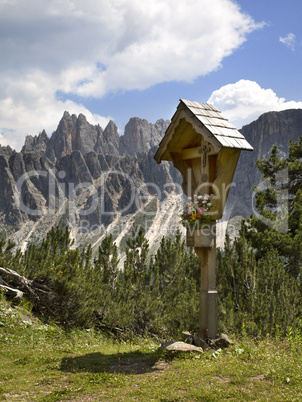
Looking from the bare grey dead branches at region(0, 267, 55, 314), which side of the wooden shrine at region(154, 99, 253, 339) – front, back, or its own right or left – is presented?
right

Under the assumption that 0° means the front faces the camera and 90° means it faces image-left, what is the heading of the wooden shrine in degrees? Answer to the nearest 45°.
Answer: approximately 45°
